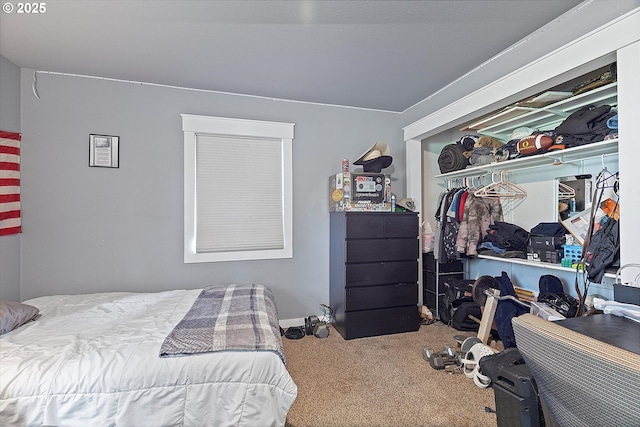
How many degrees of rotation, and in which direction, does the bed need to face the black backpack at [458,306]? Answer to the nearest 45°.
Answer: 0° — it already faces it

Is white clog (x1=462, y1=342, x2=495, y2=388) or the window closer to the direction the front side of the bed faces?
the white clog

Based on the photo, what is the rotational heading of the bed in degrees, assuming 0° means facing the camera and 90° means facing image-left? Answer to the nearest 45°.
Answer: approximately 270°

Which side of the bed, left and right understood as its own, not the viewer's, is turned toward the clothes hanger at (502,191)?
front

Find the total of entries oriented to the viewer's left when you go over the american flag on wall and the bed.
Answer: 0

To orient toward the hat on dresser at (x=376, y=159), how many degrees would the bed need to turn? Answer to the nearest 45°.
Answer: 0° — it already faces it

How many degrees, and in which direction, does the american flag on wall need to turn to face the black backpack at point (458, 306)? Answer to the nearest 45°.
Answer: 0° — it already faces it

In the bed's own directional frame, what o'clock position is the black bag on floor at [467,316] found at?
The black bag on floor is roughly at 12 o'clock from the bed.

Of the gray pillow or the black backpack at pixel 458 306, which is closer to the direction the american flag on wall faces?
the black backpack

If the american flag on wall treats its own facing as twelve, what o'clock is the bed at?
The bed is roughly at 1 o'clock from the american flag on wall.

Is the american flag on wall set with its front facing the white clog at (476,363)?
yes

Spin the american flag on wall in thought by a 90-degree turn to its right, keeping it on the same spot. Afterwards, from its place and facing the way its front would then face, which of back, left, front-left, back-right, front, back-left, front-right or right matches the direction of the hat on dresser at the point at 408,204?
left

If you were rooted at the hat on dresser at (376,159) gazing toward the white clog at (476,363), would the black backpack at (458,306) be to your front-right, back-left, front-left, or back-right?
front-left

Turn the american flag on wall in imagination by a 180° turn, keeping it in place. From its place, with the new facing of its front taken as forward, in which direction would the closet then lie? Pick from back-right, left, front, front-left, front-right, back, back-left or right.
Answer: back

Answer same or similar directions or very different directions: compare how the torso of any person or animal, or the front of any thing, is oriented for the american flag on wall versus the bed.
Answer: same or similar directions

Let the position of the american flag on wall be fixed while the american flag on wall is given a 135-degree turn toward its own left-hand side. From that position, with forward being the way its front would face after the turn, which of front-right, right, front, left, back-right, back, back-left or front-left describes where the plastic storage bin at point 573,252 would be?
back-right
